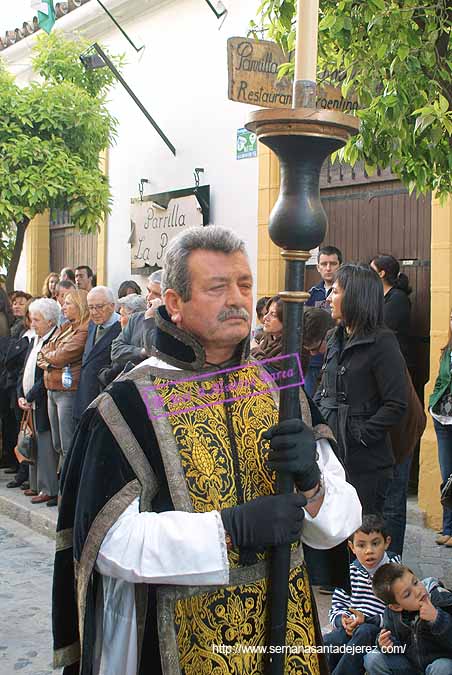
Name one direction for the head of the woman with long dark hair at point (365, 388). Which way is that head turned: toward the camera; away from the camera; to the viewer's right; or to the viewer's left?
to the viewer's left

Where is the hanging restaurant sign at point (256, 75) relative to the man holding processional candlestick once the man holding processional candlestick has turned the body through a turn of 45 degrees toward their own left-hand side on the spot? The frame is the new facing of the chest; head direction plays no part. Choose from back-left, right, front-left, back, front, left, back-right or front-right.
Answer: left

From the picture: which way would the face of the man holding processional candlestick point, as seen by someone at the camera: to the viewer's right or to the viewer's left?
to the viewer's right

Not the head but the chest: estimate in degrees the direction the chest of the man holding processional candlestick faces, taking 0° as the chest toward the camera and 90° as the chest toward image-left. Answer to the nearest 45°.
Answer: approximately 315°

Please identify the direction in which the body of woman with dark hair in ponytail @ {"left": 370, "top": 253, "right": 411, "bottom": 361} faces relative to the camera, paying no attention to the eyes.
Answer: to the viewer's left

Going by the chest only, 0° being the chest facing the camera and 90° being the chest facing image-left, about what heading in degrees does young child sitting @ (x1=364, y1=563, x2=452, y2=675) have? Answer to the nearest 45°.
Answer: approximately 0°

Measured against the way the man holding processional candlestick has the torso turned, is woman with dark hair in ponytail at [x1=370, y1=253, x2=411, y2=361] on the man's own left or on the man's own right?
on the man's own left

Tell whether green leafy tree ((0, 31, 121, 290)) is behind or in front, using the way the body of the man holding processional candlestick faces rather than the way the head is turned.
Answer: behind
